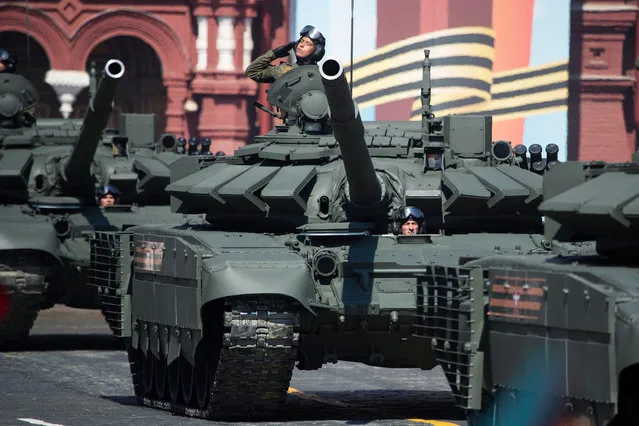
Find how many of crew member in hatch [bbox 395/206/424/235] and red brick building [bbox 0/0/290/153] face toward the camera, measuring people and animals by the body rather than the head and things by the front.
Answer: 2

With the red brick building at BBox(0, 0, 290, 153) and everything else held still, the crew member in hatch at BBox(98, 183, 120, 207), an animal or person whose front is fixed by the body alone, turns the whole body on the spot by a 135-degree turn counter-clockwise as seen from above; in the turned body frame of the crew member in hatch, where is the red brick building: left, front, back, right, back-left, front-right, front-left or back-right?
front-left

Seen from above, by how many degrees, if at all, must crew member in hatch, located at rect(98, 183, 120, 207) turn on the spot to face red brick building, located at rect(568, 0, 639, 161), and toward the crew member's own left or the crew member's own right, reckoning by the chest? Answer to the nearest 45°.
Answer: approximately 135° to the crew member's own left

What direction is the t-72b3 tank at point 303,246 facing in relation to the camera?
toward the camera

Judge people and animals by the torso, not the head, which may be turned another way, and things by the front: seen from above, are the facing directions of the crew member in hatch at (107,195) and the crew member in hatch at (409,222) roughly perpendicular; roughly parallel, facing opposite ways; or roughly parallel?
roughly parallel

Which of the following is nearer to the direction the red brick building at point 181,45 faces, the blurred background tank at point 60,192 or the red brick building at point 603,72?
the blurred background tank

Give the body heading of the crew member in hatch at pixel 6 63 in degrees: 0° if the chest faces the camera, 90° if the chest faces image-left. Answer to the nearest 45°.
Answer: approximately 45°

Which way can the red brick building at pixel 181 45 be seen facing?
toward the camera
